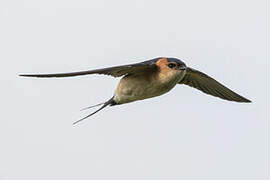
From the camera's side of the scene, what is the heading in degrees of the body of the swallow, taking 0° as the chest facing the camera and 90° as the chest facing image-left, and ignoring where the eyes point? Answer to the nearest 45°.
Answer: approximately 315°
